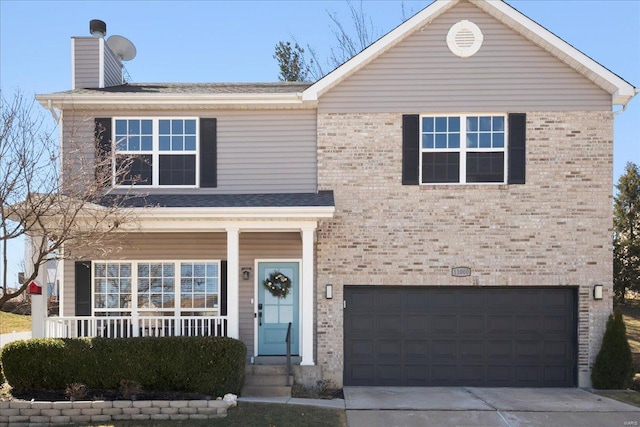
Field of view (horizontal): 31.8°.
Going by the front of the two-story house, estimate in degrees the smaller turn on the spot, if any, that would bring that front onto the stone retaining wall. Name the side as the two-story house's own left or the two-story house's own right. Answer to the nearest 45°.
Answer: approximately 45° to the two-story house's own right

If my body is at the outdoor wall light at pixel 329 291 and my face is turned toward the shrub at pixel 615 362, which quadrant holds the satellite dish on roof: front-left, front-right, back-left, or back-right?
back-left

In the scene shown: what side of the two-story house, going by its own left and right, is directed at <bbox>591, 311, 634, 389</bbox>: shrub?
left

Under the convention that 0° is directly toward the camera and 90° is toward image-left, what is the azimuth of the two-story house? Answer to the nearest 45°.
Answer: approximately 0°
